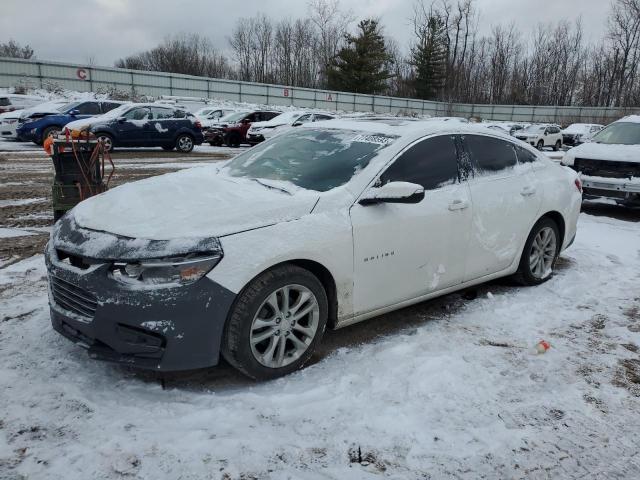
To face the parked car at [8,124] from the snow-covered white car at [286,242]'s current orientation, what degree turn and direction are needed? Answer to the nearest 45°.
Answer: approximately 90° to its right

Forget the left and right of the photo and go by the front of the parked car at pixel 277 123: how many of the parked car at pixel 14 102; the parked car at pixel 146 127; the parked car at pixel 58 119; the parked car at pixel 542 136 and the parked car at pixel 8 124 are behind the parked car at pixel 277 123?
1

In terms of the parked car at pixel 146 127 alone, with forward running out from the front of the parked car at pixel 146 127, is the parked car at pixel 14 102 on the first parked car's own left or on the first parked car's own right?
on the first parked car's own right

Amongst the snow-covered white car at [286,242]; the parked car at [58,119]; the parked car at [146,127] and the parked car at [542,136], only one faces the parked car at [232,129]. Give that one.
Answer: the parked car at [542,136]

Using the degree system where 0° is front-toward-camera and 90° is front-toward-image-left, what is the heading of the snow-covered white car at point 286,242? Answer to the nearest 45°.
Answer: approximately 45°

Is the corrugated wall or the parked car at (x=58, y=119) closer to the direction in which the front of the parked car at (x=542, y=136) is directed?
the parked car

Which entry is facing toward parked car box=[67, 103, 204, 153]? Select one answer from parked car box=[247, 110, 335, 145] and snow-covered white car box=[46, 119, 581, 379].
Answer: parked car box=[247, 110, 335, 145]

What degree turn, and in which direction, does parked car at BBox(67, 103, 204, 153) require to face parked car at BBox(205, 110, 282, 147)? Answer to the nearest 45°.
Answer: approximately 135° to its right

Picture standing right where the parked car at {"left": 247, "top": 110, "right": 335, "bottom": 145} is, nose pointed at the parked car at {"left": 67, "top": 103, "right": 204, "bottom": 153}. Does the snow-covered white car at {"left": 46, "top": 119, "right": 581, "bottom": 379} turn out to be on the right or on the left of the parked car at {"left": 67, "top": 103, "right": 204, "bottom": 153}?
left

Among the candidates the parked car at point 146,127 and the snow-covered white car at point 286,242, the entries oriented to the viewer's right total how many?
0
